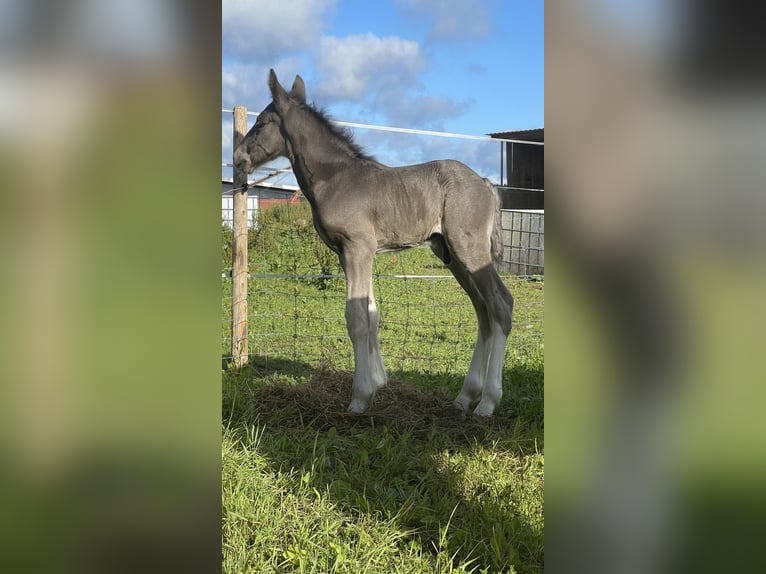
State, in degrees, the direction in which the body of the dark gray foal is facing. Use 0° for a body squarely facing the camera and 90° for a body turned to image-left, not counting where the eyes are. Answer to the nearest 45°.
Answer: approximately 90°

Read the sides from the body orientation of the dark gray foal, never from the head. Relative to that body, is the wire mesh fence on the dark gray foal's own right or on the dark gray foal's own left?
on the dark gray foal's own right

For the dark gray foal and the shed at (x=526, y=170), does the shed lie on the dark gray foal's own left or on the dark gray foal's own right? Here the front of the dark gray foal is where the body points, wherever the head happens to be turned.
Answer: on the dark gray foal's own right

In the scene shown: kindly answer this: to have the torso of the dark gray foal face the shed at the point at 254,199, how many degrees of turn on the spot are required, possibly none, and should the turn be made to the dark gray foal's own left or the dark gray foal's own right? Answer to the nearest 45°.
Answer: approximately 90° to the dark gray foal's own right
